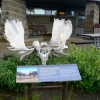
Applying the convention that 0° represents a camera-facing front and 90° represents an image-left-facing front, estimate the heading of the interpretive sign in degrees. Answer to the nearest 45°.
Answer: approximately 0°
